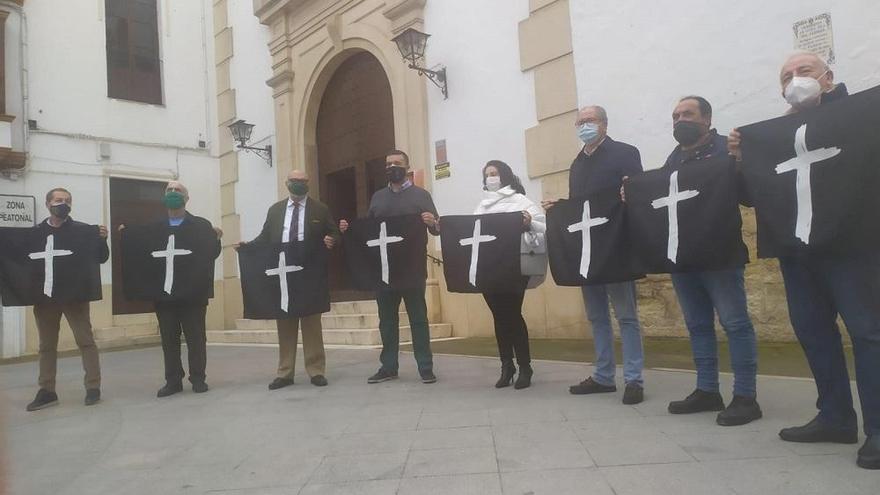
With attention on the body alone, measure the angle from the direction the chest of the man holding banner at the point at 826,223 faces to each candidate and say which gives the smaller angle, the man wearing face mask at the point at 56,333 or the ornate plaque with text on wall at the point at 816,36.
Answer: the man wearing face mask

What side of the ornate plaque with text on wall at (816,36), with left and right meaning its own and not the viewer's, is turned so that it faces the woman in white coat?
front

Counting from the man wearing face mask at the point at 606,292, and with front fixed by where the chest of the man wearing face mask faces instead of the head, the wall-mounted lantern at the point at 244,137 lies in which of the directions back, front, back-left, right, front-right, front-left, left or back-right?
right

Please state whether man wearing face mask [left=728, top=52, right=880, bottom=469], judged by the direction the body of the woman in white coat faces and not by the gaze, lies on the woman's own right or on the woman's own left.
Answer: on the woman's own left

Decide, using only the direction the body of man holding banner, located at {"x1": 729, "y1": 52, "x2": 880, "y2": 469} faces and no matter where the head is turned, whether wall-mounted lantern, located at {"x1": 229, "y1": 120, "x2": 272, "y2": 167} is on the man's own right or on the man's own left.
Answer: on the man's own right

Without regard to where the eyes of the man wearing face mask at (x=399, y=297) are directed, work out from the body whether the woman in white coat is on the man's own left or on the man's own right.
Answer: on the man's own left

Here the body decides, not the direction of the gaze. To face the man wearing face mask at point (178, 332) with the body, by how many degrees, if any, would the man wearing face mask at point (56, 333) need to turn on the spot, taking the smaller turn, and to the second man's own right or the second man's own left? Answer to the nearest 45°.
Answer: approximately 90° to the second man's own left

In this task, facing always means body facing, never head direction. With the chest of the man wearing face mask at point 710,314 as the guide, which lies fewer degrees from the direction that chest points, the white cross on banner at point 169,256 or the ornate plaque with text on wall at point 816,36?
the white cross on banner

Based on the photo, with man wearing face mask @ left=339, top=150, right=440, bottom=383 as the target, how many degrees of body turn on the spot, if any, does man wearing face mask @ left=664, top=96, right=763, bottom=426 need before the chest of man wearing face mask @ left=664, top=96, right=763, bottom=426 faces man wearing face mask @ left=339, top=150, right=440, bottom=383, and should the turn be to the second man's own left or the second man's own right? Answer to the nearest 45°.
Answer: approximately 45° to the second man's own right

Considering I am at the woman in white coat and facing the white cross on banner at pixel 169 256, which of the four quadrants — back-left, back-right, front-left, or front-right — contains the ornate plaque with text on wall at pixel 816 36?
back-right
